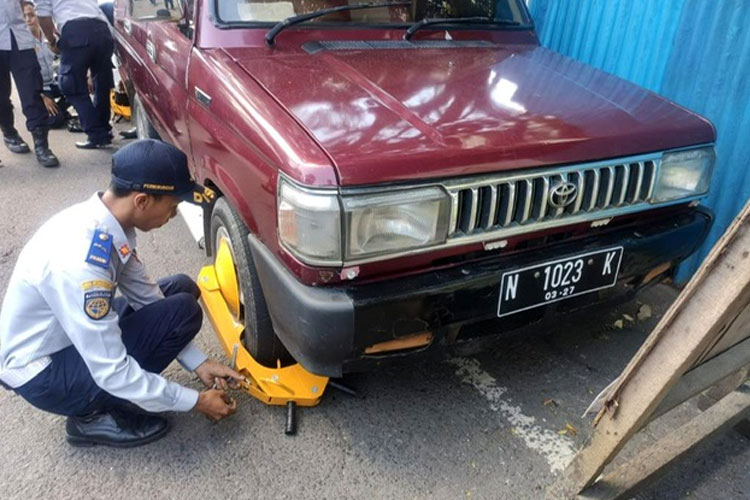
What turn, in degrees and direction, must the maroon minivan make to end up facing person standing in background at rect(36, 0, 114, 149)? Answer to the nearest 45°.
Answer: approximately 180°

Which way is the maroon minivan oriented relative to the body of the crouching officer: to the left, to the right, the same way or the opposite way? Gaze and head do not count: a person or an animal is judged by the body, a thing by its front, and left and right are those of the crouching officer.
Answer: to the right

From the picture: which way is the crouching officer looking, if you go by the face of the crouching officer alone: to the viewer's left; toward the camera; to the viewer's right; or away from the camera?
to the viewer's right

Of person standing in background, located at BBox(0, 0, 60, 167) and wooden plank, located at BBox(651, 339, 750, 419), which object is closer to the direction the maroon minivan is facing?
the wooden plank

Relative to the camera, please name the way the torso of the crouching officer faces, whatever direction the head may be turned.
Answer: to the viewer's right

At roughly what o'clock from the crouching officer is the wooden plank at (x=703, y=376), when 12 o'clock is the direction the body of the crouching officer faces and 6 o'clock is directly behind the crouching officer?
The wooden plank is roughly at 1 o'clock from the crouching officer.

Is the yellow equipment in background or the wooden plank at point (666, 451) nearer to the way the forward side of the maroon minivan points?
the wooden plank

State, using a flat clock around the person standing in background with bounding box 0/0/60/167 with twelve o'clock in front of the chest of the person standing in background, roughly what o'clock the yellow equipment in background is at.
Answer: The yellow equipment in background is roughly at 9 o'clock from the person standing in background.

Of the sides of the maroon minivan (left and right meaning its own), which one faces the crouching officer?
right
